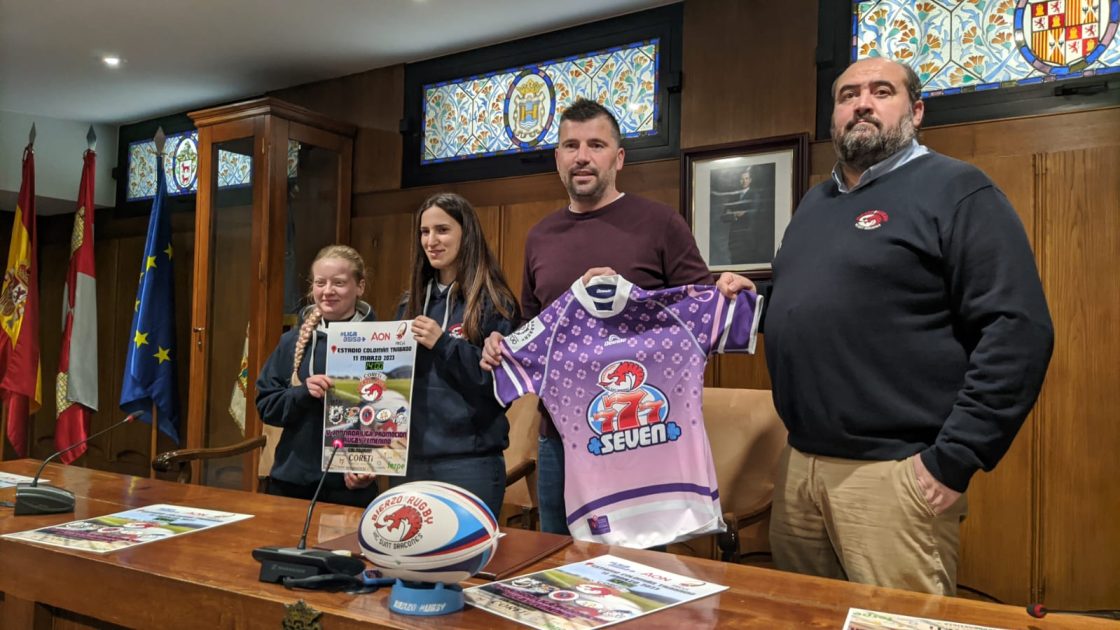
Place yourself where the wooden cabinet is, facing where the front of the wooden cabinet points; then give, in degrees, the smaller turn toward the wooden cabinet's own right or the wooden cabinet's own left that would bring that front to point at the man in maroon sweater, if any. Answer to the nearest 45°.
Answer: approximately 45° to the wooden cabinet's own left

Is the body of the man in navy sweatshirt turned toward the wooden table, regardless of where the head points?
yes

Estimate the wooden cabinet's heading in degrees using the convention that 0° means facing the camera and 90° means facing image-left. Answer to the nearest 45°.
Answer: approximately 45°

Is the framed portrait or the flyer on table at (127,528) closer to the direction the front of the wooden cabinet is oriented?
the flyer on table

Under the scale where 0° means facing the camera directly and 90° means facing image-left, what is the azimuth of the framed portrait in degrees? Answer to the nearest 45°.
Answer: approximately 45°

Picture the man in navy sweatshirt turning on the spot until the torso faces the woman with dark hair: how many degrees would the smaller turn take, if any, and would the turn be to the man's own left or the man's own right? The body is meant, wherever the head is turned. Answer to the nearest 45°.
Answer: approximately 45° to the man's own right

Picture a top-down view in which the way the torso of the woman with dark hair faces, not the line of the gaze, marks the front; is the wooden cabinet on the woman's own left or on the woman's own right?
on the woman's own right

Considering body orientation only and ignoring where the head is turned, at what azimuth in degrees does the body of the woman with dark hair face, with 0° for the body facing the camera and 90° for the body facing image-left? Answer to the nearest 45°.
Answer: approximately 45°
